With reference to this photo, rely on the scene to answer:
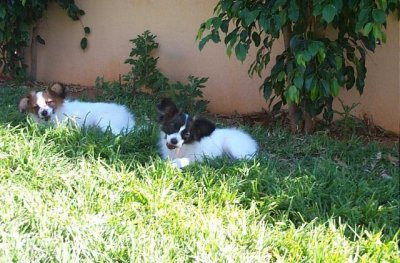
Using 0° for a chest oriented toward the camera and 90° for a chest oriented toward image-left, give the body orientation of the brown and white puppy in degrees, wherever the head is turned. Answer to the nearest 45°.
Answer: approximately 90°

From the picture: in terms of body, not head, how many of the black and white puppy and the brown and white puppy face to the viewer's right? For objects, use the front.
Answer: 0

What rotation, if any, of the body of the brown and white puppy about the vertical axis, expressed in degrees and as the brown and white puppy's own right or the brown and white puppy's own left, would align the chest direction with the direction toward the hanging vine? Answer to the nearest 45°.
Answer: approximately 90° to the brown and white puppy's own right

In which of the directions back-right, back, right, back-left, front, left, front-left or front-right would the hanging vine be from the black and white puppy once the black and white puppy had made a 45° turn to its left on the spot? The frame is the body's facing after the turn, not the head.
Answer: back-right

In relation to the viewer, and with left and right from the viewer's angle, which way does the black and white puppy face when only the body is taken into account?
facing the viewer and to the left of the viewer

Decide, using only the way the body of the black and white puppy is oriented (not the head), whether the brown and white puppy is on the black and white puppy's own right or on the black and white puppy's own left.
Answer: on the black and white puppy's own right

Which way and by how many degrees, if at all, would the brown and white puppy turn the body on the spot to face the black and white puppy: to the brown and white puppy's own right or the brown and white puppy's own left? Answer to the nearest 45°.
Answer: approximately 135° to the brown and white puppy's own left
